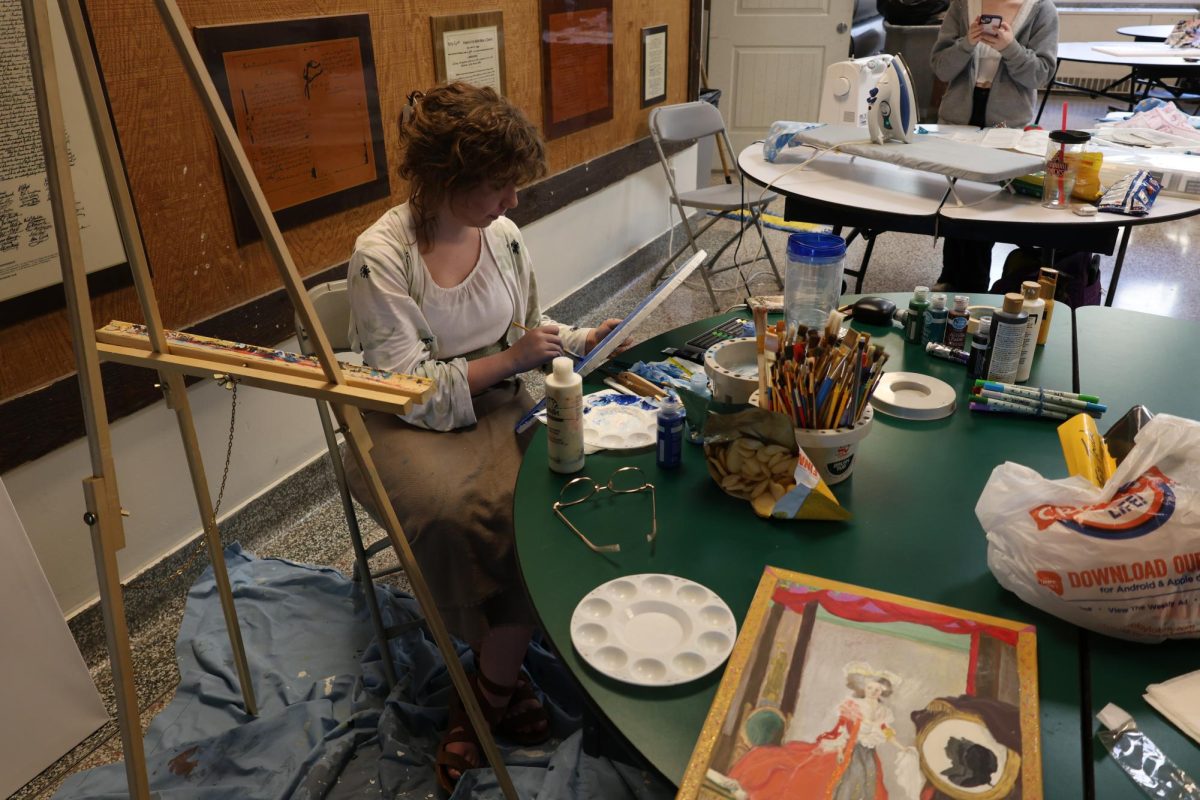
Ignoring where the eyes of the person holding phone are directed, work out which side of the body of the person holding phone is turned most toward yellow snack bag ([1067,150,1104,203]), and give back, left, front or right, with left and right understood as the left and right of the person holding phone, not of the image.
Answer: front

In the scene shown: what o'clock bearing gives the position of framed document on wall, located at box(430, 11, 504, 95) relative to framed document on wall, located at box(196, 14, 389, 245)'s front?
framed document on wall, located at box(430, 11, 504, 95) is roughly at 9 o'clock from framed document on wall, located at box(196, 14, 389, 245).

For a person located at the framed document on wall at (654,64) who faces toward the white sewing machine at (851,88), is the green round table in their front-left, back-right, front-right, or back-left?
front-right

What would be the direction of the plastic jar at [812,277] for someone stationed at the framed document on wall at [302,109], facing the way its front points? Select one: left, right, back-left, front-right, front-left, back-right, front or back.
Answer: front

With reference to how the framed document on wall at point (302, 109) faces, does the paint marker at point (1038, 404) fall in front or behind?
in front

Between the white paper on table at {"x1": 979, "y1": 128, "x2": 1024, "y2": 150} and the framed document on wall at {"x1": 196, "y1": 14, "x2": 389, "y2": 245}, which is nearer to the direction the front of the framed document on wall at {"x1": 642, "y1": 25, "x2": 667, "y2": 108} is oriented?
the white paper on table

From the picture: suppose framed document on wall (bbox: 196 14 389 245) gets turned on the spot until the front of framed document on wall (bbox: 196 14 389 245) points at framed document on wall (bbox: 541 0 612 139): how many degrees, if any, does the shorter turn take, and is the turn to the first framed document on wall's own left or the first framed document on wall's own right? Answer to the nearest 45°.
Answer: approximately 90° to the first framed document on wall's own left

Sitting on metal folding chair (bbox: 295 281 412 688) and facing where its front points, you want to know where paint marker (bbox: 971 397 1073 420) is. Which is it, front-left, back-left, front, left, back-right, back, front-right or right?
front

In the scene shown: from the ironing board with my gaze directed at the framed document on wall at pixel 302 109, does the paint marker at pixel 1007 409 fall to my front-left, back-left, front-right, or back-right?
front-left

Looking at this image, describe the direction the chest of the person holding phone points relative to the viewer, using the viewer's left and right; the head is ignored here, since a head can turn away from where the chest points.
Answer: facing the viewer

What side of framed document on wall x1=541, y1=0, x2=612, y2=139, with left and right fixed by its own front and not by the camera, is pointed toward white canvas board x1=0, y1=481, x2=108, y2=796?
right

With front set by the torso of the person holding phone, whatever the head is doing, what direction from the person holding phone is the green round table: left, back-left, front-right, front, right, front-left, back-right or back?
front

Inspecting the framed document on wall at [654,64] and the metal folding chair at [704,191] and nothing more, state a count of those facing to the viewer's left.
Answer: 0
